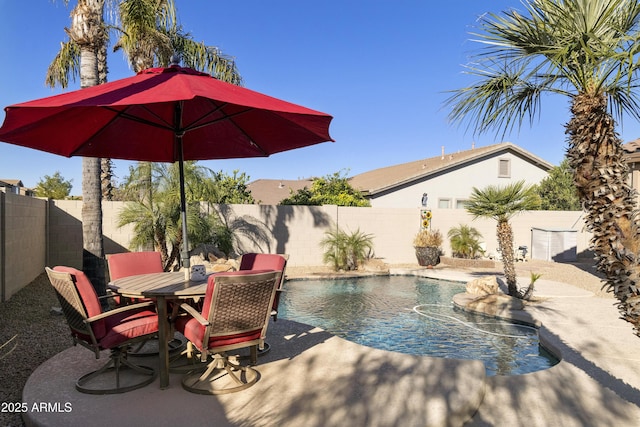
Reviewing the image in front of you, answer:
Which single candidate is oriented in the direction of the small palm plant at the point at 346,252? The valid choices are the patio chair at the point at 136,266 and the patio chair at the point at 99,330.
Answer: the patio chair at the point at 99,330

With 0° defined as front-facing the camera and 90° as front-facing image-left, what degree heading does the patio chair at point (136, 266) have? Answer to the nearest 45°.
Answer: approximately 315°

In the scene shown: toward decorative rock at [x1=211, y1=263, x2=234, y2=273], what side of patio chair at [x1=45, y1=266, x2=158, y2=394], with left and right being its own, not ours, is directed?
front

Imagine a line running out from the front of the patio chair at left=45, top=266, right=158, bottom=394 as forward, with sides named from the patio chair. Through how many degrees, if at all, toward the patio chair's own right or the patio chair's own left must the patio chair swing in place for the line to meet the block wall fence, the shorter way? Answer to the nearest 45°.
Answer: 0° — it already faces it

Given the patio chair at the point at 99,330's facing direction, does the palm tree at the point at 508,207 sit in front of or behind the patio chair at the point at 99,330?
in front

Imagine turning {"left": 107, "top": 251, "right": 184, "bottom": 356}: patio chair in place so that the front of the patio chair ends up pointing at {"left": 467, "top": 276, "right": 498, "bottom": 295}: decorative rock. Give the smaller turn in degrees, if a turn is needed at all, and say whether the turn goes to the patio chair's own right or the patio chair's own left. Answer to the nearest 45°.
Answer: approximately 45° to the patio chair's own left

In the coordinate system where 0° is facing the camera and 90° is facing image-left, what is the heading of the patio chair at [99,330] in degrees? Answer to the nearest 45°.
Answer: approximately 225°

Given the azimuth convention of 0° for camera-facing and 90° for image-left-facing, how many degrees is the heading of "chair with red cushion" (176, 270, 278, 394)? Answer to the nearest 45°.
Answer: approximately 135°

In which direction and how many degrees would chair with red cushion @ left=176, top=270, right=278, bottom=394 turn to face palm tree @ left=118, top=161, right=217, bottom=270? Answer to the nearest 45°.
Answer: approximately 45° to its right

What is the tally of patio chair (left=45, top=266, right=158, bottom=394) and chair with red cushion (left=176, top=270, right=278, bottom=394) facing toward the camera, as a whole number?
0

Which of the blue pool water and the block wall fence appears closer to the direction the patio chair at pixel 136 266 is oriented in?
the blue pool water

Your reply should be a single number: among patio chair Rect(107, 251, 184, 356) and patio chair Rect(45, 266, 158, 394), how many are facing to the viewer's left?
0

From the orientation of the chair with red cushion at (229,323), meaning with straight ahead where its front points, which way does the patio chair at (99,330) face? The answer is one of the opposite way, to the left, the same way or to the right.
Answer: to the right

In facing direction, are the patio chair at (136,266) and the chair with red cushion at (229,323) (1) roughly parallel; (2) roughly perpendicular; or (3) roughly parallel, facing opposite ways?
roughly parallel, facing opposite ways

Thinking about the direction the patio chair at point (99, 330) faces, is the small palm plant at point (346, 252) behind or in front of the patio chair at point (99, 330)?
in front

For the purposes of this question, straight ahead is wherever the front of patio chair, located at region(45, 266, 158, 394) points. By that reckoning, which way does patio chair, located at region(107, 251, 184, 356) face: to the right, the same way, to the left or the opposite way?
to the right

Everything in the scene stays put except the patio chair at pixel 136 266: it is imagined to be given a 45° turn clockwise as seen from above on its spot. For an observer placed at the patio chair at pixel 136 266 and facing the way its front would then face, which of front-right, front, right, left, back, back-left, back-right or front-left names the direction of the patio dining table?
front

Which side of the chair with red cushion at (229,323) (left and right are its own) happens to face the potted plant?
right
